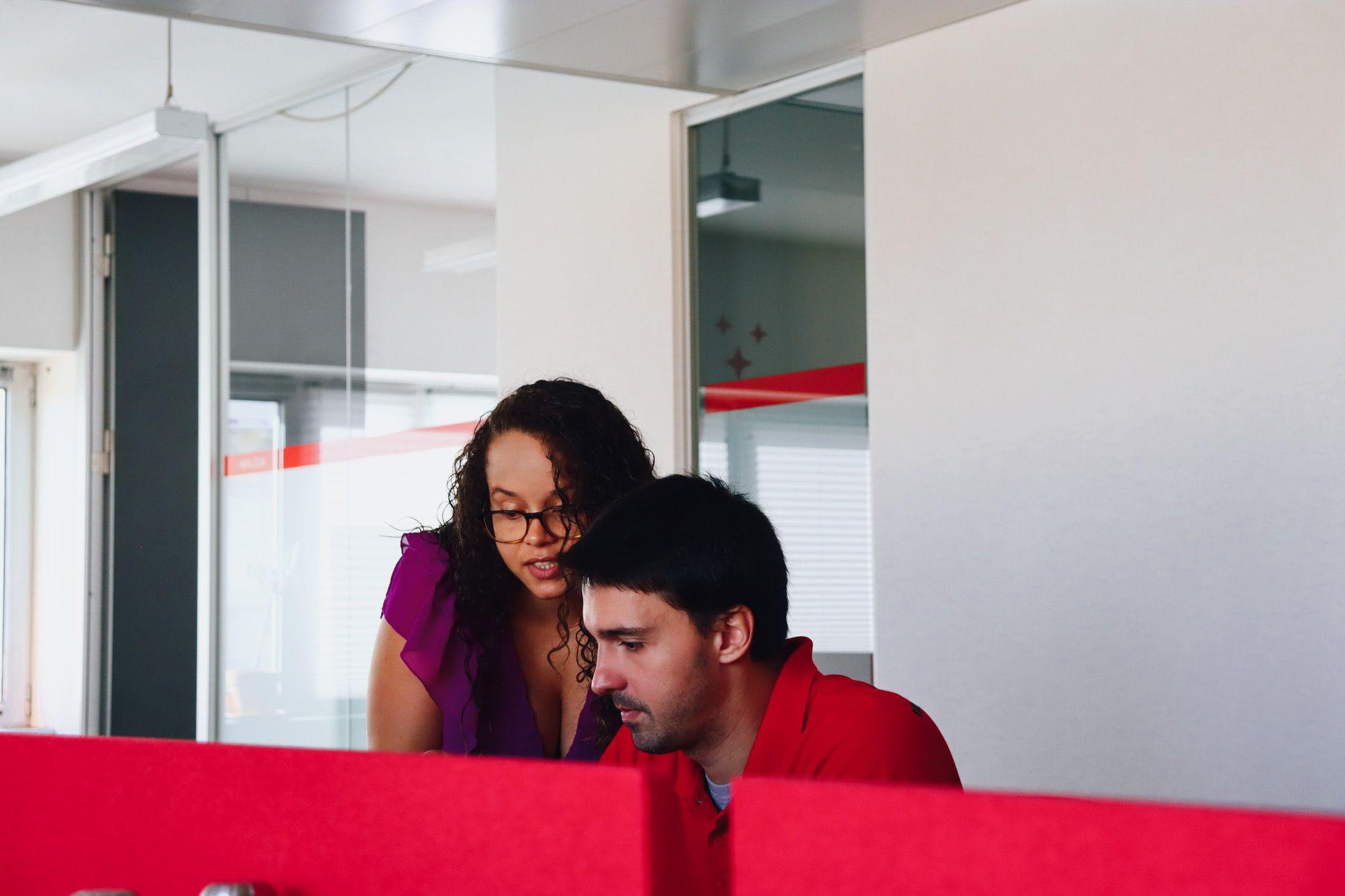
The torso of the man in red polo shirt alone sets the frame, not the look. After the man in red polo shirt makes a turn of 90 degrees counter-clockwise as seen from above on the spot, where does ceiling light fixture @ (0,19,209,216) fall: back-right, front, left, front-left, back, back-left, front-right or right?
back

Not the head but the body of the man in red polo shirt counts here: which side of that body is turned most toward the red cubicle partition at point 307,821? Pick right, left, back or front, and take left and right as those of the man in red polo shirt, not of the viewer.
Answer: front

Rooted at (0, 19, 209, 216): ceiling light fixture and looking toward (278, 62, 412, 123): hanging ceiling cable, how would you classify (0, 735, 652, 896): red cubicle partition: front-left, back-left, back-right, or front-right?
back-right

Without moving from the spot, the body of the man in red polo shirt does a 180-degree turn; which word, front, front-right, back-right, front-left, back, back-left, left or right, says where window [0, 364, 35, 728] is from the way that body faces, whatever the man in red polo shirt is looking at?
left

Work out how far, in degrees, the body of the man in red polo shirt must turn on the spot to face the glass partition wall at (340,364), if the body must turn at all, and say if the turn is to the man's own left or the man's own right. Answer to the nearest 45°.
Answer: approximately 90° to the man's own right

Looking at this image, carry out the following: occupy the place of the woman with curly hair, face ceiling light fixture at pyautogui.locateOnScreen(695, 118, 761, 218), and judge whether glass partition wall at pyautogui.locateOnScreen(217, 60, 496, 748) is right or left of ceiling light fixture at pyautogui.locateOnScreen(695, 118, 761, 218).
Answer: left

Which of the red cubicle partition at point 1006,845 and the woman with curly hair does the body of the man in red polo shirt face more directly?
the red cubicle partition

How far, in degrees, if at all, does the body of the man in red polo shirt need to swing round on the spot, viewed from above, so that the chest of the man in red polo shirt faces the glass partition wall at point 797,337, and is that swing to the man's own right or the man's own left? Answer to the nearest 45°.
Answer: approximately 135° to the man's own right

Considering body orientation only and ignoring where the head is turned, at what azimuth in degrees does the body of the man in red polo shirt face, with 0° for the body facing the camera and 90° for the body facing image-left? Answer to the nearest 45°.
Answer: approximately 45°

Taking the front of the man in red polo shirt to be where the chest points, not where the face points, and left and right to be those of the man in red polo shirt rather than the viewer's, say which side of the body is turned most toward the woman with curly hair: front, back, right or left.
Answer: right

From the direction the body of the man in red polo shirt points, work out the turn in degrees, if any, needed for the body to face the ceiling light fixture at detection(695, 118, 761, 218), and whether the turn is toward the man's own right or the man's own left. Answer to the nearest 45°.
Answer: approximately 135° to the man's own right

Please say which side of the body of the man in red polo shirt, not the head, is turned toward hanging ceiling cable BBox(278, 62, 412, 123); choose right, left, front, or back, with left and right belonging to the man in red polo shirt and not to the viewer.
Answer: right
